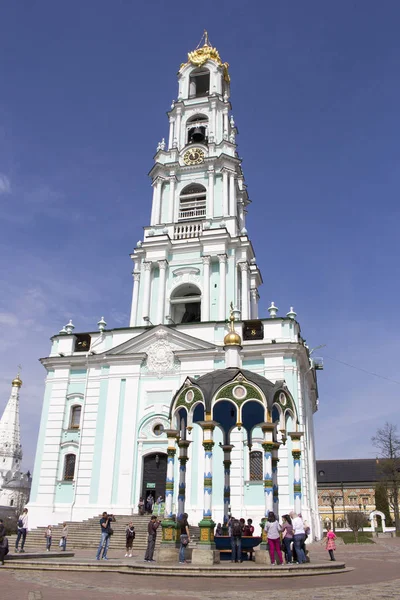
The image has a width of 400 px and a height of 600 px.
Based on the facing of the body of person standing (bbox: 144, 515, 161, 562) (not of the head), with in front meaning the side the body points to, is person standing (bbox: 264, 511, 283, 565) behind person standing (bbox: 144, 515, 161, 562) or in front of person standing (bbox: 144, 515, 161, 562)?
in front

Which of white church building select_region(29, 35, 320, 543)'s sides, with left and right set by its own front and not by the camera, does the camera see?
front

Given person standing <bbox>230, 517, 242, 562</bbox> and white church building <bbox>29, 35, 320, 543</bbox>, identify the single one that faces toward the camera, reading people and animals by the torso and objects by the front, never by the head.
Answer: the white church building

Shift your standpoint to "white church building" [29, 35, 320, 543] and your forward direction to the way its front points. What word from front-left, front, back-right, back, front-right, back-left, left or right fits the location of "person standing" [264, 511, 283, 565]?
front

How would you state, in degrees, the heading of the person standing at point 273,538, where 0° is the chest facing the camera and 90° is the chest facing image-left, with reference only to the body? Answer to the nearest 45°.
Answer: approximately 180°

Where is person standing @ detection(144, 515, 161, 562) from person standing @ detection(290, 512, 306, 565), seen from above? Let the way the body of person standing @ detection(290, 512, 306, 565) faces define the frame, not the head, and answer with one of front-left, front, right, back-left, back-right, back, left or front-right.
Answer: front-left

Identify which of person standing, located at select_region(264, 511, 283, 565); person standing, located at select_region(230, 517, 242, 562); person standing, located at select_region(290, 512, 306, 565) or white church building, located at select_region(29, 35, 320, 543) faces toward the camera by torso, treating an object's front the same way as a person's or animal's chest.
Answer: the white church building

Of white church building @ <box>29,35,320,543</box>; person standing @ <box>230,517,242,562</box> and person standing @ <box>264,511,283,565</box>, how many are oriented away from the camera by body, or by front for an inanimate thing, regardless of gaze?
2

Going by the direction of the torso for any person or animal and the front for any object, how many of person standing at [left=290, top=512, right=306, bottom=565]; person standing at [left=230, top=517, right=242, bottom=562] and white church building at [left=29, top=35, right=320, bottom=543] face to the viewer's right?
0

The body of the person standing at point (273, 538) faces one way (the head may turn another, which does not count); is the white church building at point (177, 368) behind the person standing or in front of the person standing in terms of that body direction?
in front

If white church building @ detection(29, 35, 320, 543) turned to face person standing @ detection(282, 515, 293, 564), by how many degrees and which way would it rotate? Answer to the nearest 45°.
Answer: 0° — it already faces them

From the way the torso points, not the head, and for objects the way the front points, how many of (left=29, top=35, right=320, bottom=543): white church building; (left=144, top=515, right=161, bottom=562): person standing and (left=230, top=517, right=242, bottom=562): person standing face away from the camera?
1

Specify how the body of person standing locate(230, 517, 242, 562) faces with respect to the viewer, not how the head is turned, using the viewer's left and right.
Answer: facing away from the viewer
